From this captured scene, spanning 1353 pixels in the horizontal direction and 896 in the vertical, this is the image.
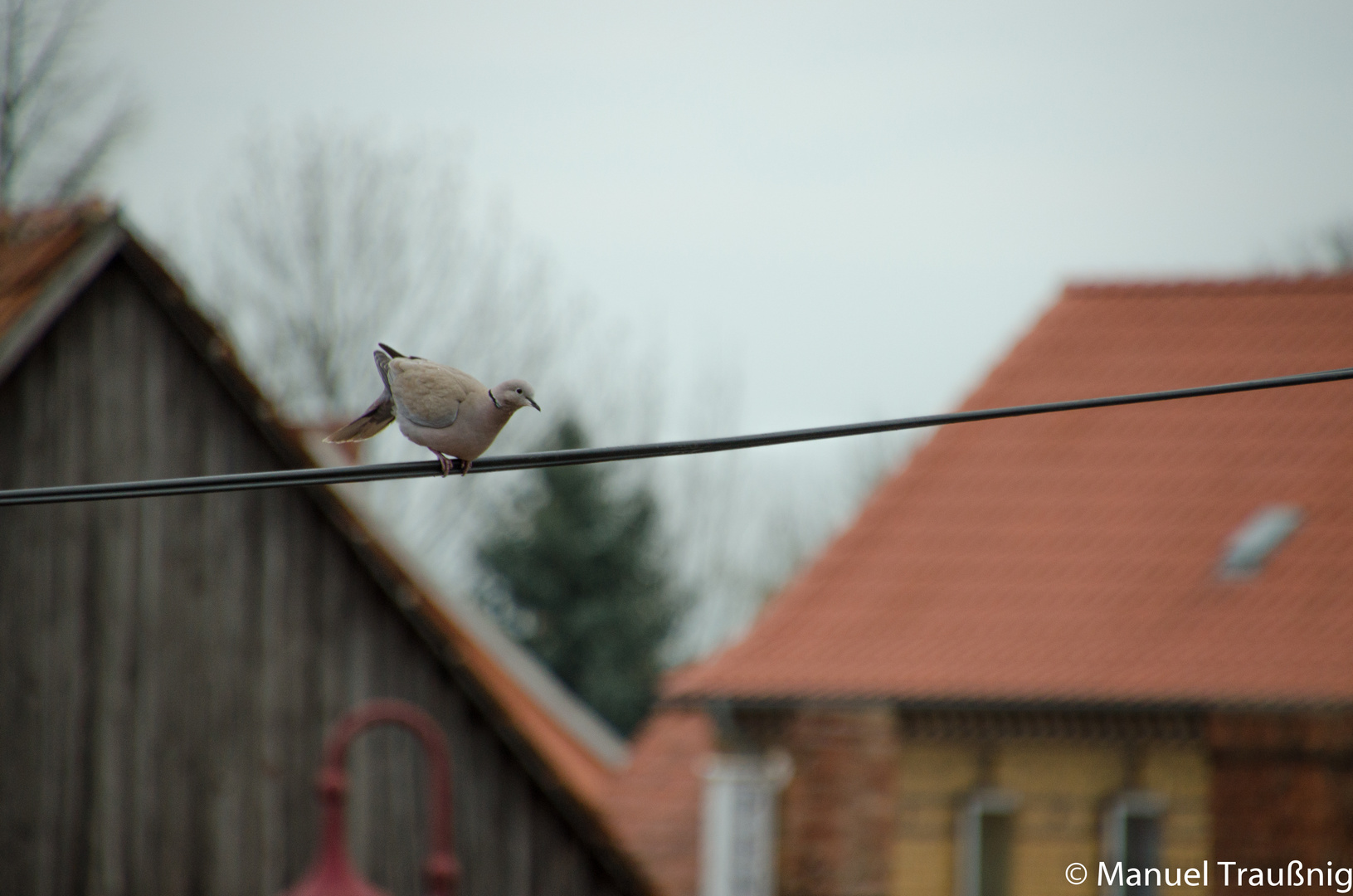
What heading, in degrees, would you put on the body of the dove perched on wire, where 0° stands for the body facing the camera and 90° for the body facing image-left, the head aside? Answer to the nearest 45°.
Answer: approximately 270°

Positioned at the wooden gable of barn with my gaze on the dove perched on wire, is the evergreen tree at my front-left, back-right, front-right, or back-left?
back-left

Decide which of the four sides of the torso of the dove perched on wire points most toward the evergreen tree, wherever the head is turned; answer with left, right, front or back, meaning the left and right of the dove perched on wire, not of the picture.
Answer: left

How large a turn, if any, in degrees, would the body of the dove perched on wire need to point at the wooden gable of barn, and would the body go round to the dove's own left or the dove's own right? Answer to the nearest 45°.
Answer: approximately 90° to the dove's own left

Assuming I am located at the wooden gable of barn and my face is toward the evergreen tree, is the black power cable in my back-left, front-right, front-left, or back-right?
back-right
